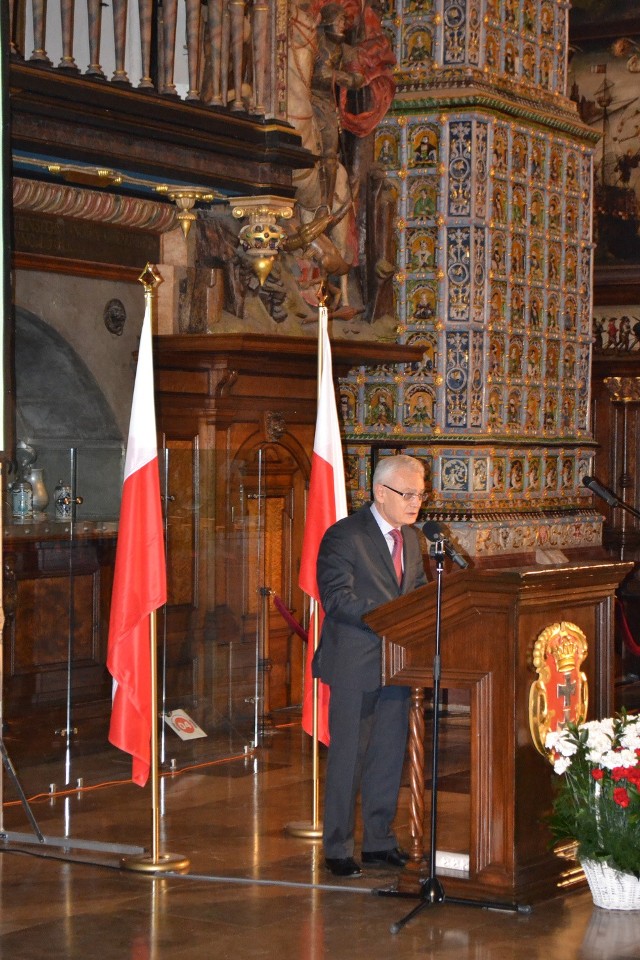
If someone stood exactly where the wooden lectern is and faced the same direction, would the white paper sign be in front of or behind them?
behind

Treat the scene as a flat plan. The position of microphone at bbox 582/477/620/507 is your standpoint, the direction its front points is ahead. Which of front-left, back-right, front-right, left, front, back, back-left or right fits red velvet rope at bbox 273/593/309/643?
front-right

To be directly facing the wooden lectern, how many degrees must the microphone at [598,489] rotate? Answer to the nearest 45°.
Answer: approximately 45° to its left

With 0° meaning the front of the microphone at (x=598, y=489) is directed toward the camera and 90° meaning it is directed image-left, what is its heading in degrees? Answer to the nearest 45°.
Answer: approximately 90°

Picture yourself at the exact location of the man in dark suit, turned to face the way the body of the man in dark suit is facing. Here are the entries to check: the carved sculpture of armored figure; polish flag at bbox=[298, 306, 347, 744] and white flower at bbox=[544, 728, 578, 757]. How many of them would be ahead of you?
1

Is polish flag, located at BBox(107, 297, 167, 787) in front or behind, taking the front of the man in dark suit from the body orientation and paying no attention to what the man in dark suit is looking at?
behind

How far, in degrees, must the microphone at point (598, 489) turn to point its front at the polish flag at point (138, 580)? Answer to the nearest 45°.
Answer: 0° — it already faces it

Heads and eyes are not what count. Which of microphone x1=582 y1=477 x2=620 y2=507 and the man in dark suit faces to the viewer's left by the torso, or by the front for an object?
the microphone

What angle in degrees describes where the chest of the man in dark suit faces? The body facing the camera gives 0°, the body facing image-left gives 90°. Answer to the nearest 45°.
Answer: approximately 315°

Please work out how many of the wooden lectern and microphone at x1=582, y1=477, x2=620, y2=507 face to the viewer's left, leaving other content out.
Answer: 1

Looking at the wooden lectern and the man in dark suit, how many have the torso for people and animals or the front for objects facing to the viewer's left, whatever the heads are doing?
0

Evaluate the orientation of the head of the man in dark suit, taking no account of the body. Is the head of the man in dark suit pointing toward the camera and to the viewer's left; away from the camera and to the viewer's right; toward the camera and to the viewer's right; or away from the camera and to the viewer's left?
toward the camera and to the viewer's right

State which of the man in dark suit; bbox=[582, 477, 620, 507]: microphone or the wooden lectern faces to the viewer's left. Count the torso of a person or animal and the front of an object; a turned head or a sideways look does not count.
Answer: the microphone

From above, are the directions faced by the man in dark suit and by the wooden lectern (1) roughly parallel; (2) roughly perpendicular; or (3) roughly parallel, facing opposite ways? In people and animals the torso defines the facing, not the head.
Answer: roughly parallel
